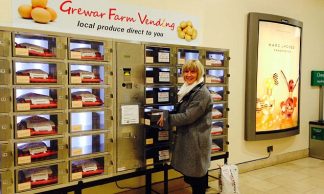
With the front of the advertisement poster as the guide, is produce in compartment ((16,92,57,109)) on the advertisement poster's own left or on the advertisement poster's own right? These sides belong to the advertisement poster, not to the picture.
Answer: on the advertisement poster's own right

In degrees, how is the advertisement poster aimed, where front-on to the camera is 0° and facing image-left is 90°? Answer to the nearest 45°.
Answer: approximately 315°

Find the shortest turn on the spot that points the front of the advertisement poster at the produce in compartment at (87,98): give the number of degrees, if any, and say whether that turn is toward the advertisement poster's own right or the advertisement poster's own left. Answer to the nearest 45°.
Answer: approximately 90° to the advertisement poster's own right

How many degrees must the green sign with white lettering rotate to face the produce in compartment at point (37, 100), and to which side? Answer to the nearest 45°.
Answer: approximately 45° to its right

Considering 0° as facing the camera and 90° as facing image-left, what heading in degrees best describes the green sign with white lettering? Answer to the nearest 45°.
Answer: approximately 0°

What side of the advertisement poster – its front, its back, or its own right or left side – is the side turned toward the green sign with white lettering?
left

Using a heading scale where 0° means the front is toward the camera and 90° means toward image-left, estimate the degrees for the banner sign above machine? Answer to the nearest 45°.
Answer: approximately 315°

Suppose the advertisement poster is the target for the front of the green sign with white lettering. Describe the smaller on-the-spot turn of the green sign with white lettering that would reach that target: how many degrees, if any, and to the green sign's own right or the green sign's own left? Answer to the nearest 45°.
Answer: approximately 45° to the green sign's own right
